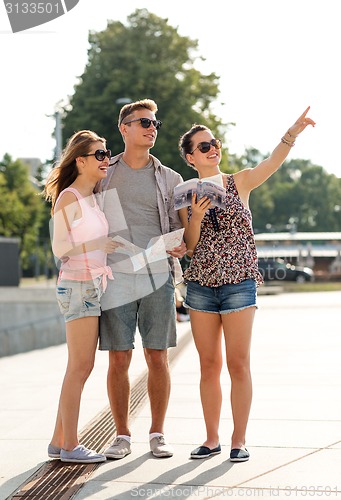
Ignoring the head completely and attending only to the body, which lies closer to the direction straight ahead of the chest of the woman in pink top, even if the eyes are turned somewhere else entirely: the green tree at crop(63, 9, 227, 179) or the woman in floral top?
the woman in floral top

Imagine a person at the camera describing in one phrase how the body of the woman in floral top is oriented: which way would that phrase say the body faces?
toward the camera

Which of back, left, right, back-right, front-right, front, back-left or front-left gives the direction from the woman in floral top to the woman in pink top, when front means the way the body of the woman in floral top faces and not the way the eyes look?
right

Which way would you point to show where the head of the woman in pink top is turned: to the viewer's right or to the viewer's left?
to the viewer's right

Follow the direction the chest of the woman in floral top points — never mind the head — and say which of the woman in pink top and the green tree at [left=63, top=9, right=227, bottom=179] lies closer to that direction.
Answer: the woman in pink top

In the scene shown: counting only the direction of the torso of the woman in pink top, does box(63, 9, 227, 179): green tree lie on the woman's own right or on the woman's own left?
on the woman's own left

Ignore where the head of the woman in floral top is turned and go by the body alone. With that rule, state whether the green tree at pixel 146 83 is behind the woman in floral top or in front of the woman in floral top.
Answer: behind
